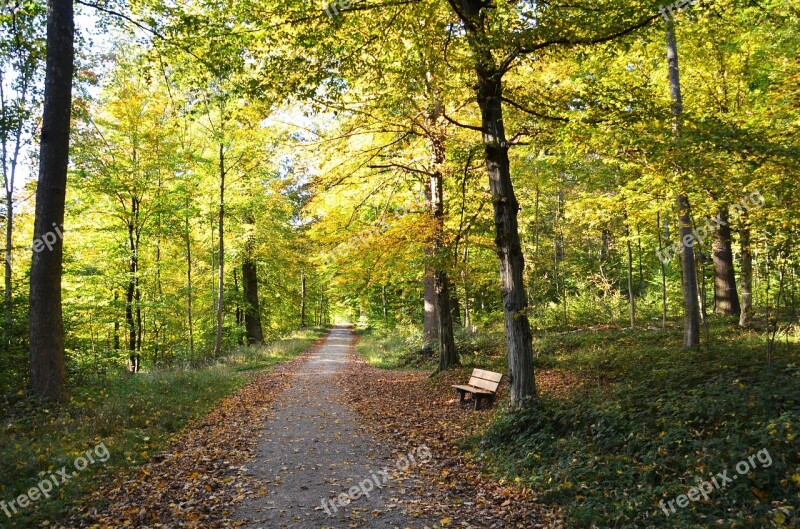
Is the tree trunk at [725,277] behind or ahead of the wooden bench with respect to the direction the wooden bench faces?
behind

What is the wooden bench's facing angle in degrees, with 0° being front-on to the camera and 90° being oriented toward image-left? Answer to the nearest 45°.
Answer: approximately 45°

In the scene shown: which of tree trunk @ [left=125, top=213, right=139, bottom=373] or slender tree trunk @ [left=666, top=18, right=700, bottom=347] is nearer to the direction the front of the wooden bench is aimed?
the tree trunk

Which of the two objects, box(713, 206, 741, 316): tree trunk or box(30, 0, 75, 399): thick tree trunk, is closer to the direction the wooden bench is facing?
the thick tree trunk

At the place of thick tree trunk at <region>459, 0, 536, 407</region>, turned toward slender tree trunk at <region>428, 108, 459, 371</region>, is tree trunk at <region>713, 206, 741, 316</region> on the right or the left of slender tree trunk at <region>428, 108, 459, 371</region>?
right

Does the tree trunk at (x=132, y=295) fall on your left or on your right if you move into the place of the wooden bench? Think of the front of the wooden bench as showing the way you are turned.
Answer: on your right

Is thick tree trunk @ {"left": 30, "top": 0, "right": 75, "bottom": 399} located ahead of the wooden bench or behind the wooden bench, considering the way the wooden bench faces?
ahead

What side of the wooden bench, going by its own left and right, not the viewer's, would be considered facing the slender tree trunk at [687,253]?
back

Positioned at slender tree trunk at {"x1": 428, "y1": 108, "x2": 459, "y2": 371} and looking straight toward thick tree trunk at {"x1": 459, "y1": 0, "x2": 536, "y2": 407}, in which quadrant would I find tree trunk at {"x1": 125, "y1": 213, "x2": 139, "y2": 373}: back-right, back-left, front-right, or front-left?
back-right

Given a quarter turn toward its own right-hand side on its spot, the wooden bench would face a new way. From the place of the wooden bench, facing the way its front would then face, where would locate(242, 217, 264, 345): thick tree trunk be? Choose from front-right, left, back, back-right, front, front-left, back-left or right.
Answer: front
